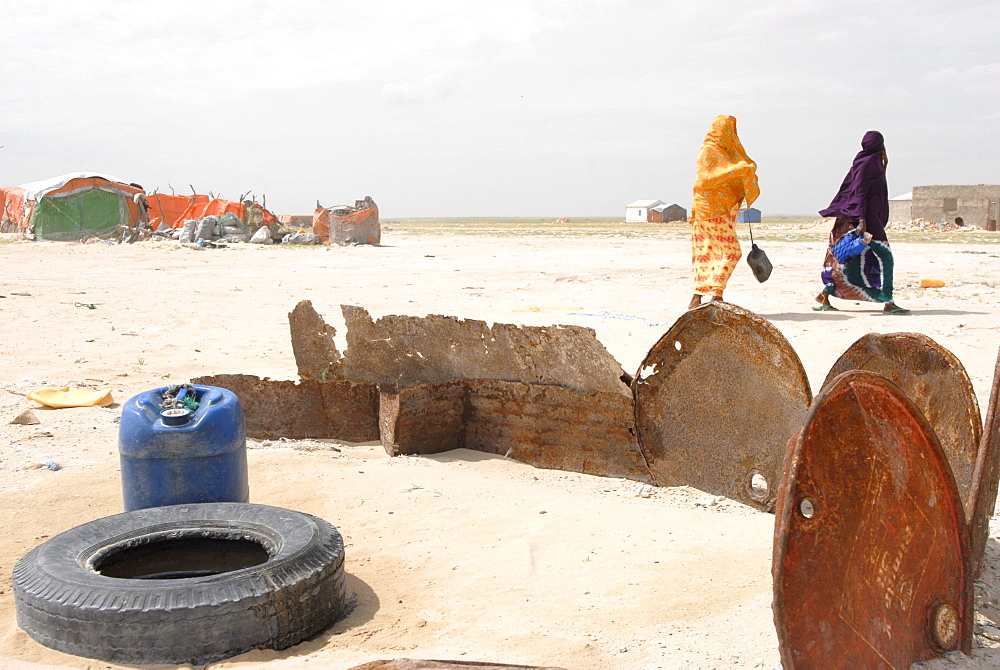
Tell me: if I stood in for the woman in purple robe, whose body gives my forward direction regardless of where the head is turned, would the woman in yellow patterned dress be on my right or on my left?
on my right
